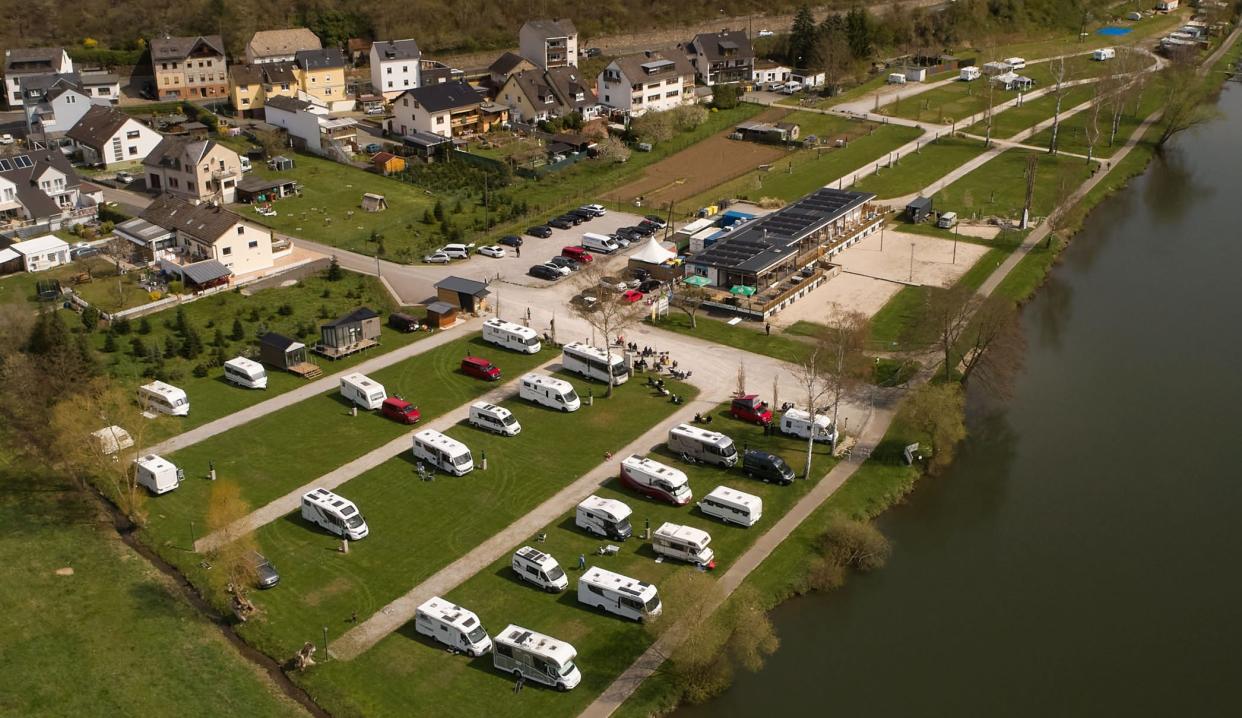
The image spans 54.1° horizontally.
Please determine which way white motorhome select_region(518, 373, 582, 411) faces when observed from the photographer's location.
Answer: facing the viewer and to the right of the viewer

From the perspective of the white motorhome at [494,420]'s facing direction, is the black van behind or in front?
in front

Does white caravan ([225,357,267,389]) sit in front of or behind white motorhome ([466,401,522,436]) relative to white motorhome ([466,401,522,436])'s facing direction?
behind

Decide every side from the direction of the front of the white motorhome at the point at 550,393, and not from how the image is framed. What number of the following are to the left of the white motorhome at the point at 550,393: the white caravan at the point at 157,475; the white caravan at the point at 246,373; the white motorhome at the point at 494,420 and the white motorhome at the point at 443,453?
0

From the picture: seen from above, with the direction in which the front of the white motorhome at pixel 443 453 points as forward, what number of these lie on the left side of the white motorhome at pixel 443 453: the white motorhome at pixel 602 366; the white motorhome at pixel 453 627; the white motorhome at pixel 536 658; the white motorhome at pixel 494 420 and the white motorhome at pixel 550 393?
3

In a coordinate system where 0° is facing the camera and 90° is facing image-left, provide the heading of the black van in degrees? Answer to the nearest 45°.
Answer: approximately 315°

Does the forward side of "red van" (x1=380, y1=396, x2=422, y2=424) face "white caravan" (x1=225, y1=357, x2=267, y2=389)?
no

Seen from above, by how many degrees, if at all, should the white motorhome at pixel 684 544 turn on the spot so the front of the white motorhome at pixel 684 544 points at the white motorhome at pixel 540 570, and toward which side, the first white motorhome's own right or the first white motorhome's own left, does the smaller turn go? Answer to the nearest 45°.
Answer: approximately 135° to the first white motorhome's own right

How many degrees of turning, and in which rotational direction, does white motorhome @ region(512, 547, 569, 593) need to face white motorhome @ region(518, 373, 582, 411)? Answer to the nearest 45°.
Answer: approximately 135° to its left

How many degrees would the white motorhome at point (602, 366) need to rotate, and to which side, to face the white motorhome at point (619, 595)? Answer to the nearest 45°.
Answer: approximately 45° to its right

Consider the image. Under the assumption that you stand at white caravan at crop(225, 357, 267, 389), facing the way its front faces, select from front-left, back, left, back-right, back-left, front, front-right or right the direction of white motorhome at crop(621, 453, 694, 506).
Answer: front

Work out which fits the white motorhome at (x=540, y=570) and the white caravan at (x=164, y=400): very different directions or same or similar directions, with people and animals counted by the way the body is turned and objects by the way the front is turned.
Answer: same or similar directions

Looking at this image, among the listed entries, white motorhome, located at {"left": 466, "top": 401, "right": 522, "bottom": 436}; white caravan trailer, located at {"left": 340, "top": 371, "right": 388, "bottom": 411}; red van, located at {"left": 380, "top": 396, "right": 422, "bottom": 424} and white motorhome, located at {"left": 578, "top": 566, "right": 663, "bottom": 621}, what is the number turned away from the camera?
0

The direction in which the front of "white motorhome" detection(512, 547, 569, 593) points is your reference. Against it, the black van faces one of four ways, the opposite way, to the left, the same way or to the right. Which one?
the same way

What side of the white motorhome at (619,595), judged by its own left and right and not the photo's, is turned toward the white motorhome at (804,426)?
left

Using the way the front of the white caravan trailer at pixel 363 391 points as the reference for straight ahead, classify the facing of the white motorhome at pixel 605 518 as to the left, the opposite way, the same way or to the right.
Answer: the same way

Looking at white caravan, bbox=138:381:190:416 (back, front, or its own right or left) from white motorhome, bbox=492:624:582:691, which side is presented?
front

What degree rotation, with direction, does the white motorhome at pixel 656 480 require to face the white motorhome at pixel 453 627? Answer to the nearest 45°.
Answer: approximately 90° to its right

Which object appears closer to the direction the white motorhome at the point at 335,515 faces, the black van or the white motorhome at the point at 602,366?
the black van
